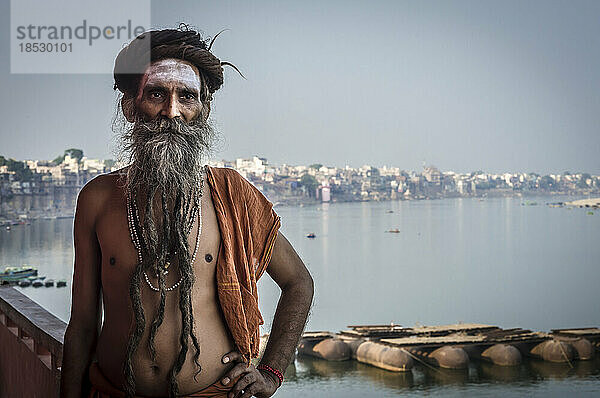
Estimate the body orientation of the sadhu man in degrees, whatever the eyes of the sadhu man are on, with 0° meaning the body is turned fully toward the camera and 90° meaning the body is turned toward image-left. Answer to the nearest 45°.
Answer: approximately 0°

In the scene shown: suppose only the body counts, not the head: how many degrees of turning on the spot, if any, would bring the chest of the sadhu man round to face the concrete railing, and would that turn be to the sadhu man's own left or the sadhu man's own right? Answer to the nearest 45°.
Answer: approximately 135° to the sadhu man's own right
